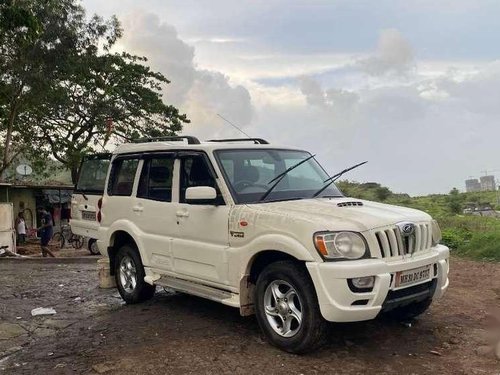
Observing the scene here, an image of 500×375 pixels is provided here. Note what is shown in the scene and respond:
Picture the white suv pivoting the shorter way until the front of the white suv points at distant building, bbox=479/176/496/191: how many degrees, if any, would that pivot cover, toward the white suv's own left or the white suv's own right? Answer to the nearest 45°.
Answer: approximately 90° to the white suv's own left

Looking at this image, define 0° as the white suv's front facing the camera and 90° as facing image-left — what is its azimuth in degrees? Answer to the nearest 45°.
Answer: approximately 315°

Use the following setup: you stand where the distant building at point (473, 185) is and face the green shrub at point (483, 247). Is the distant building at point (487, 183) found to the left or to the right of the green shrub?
left

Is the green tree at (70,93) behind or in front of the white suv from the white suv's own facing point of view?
behind

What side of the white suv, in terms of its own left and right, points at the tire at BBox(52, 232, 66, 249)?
back

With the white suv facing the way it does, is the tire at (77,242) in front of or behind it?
behind

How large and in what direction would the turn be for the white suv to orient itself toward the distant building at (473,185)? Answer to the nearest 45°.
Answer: approximately 90° to its left

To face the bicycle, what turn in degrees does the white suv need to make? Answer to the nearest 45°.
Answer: approximately 180°

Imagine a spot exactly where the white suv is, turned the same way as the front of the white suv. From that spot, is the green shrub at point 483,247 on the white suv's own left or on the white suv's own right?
on the white suv's own left
